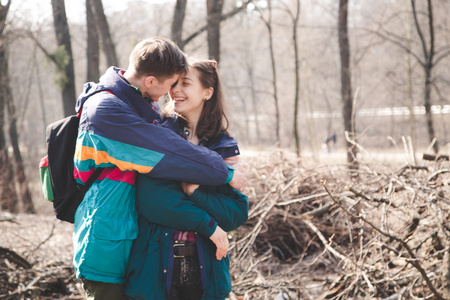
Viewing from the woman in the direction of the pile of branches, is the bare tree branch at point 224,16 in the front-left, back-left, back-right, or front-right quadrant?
front-left

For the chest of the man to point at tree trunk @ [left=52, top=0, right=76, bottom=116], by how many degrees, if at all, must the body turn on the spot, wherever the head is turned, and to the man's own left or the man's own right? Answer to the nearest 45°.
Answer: approximately 90° to the man's own left

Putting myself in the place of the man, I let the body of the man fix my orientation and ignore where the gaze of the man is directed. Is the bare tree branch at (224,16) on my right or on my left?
on my left

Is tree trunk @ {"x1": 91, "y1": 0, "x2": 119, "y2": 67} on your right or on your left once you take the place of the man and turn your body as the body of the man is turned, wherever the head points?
on your left

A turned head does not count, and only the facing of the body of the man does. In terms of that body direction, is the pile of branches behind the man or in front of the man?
in front

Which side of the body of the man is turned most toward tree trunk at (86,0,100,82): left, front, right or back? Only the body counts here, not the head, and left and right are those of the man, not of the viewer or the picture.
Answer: left

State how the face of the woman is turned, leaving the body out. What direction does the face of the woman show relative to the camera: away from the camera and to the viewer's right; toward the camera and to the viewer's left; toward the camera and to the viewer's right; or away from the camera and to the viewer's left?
toward the camera and to the viewer's left

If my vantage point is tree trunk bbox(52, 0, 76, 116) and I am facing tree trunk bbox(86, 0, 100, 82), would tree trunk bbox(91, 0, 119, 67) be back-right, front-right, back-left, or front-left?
front-right

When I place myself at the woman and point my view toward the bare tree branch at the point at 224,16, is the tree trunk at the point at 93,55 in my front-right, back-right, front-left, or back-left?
front-left

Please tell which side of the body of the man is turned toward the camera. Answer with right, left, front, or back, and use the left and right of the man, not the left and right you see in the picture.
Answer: right

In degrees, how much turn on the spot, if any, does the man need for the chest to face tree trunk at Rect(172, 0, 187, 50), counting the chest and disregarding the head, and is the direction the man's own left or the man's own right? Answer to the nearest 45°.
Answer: approximately 90° to the man's own left
